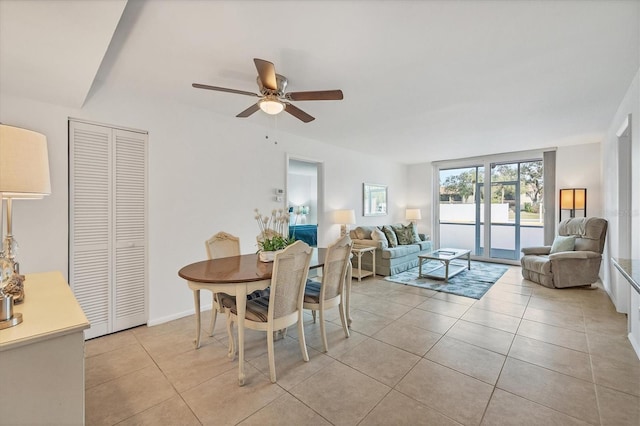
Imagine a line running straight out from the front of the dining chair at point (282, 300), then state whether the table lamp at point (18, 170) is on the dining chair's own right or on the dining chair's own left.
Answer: on the dining chair's own left

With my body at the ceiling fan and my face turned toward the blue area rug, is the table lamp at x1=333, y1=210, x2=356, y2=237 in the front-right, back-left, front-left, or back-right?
front-left

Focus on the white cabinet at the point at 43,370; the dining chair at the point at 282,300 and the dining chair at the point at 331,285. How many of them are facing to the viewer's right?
1

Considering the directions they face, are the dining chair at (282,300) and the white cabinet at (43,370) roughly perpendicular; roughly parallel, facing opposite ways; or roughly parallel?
roughly perpendicular

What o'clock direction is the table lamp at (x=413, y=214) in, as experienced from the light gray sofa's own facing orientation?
The table lamp is roughly at 8 o'clock from the light gray sofa.

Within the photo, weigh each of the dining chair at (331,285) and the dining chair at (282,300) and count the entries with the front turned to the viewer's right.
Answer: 0

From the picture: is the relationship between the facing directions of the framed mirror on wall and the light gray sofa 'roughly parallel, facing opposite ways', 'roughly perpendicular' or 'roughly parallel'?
roughly parallel

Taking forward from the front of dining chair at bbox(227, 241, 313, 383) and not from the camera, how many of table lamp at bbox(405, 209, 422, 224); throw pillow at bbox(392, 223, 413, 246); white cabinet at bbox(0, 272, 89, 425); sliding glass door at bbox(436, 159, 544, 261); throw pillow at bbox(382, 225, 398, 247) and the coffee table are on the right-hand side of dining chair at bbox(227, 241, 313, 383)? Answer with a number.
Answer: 5

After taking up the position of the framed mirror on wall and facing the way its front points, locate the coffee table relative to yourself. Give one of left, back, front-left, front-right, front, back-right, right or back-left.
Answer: front

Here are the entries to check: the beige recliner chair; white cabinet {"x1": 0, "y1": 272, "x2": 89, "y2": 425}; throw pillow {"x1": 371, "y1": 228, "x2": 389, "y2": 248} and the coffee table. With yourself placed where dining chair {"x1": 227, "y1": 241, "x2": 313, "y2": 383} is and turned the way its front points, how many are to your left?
1

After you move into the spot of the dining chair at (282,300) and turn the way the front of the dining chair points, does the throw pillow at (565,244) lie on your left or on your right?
on your right

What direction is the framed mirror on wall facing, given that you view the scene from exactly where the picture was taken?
facing the viewer and to the right of the viewer

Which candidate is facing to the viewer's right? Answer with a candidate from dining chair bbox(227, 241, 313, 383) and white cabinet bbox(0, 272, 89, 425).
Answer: the white cabinet

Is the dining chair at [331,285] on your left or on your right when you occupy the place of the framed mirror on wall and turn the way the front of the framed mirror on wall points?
on your right

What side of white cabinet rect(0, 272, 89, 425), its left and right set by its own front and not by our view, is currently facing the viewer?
right
